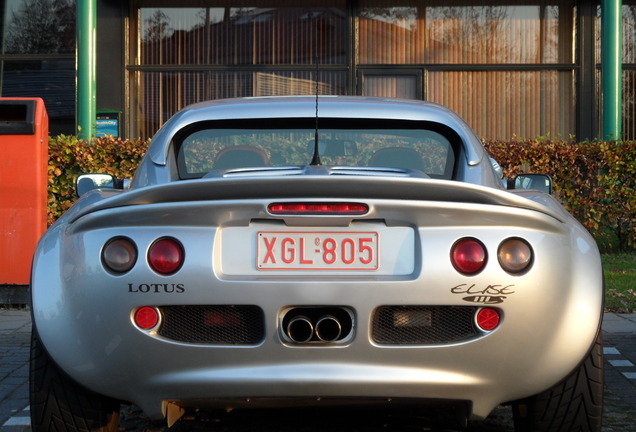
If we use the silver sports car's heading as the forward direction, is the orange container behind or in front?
in front

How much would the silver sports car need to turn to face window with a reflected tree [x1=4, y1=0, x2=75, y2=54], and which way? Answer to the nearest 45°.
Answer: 0° — it already faces it

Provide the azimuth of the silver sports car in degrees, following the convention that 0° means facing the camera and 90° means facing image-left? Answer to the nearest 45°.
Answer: approximately 180°
